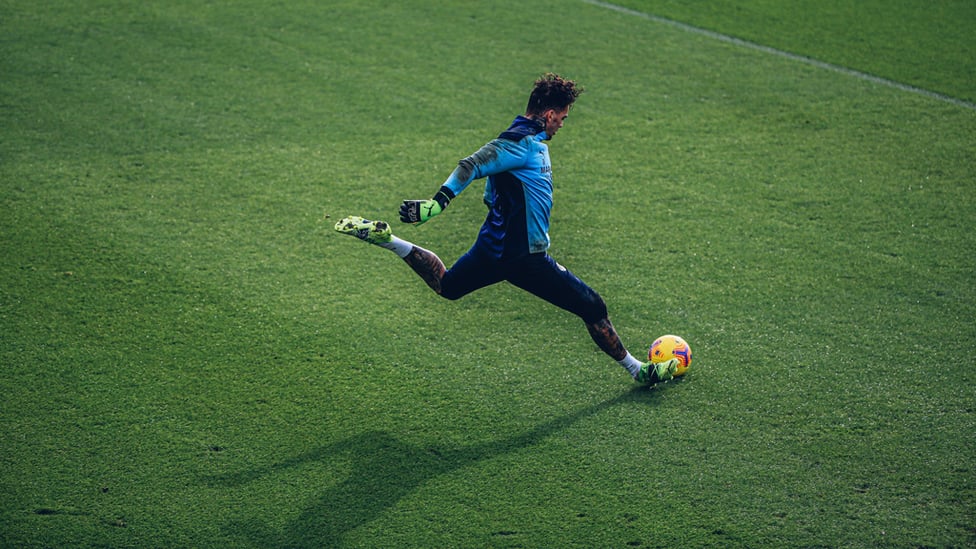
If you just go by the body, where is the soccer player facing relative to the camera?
to the viewer's right

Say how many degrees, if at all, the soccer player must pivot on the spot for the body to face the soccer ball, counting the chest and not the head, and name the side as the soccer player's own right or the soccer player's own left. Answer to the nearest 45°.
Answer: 0° — they already face it
